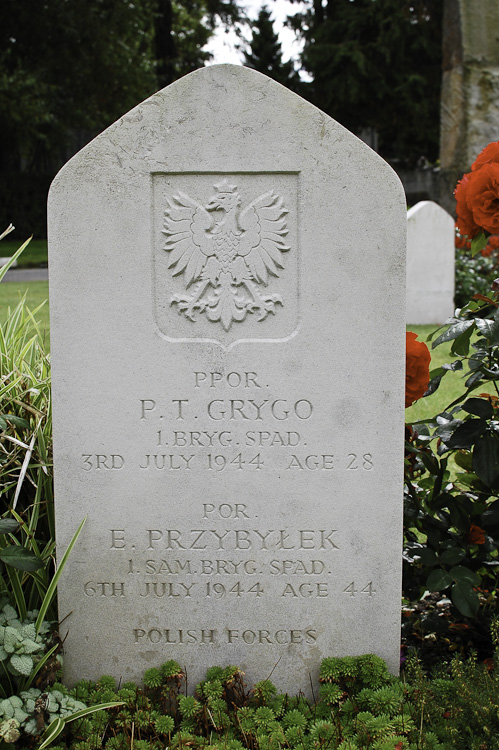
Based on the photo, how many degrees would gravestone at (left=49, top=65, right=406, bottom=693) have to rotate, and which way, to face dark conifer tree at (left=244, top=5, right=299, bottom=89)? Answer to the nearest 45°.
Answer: approximately 180°

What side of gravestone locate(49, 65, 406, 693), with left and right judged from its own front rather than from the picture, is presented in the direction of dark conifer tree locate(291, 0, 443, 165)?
back

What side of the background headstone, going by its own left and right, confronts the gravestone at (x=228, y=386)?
back

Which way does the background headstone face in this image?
away from the camera

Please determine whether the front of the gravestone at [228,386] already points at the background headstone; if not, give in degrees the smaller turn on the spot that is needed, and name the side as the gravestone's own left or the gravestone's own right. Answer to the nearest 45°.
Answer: approximately 180°

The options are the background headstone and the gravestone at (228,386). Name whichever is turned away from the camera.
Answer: the background headstone

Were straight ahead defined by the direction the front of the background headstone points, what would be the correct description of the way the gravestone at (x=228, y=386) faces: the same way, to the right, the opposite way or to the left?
the opposite way

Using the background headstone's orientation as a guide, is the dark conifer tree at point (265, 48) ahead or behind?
ahead

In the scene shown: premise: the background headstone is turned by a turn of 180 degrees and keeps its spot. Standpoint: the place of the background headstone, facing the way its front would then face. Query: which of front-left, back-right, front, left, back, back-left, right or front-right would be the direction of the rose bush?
front

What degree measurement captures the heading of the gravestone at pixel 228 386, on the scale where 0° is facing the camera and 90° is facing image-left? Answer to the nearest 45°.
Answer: approximately 0°
